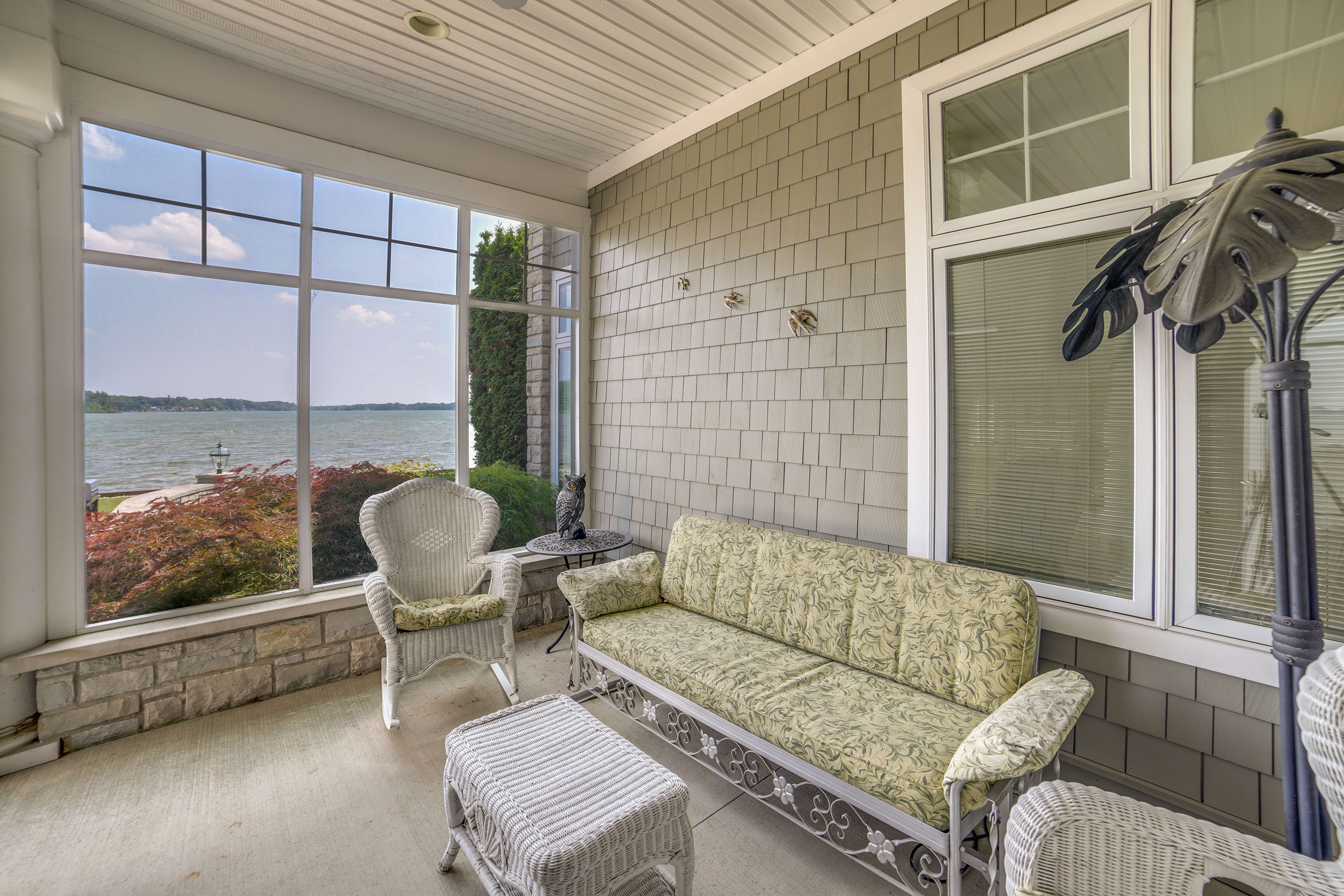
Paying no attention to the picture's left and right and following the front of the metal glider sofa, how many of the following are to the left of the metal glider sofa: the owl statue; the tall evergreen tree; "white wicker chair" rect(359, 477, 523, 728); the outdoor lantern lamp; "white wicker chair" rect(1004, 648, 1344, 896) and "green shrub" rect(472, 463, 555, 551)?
1

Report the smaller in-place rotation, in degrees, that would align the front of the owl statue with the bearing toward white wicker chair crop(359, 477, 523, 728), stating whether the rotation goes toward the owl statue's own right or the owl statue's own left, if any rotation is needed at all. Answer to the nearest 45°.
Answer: approximately 90° to the owl statue's own right

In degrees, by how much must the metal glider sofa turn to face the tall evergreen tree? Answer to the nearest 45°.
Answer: approximately 90° to its right

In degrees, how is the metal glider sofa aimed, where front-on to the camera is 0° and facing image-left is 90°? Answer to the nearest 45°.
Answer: approximately 45°

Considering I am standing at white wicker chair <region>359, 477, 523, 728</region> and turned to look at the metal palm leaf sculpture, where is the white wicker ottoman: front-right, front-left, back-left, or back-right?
front-right

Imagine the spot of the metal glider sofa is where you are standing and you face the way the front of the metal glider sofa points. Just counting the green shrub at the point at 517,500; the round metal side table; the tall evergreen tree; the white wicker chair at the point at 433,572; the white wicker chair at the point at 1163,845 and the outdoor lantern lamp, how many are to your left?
1

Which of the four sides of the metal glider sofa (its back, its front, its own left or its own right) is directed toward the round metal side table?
right

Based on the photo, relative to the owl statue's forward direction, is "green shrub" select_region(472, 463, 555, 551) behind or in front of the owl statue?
behind

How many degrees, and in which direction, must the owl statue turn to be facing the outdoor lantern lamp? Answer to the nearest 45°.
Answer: approximately 135° to its right

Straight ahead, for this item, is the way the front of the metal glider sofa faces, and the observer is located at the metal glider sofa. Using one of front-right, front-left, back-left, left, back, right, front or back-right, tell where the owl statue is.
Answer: right

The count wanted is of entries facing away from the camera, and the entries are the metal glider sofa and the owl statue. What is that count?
0

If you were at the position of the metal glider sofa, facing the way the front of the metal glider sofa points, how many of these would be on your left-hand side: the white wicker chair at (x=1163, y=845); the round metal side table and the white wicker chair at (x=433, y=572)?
1

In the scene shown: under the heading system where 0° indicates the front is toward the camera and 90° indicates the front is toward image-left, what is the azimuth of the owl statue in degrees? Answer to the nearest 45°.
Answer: approximately 315°
